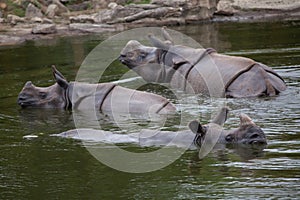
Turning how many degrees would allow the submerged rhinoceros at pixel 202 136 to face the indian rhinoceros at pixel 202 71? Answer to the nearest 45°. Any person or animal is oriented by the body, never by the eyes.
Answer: approximately 90° to its left

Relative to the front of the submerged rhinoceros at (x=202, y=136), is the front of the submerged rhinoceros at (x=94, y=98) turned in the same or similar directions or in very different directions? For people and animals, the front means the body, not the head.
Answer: very different directions

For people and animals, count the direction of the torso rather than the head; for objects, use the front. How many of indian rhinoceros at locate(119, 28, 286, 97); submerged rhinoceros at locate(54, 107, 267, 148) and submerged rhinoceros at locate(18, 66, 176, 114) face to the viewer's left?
2

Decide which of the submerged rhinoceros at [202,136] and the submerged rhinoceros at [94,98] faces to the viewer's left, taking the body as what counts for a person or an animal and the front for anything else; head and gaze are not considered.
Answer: the submerged rhinoceros at [94,98]

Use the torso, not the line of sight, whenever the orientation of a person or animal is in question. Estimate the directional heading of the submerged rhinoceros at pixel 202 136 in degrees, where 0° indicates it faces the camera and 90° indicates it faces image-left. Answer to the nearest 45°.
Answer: approximately 270°

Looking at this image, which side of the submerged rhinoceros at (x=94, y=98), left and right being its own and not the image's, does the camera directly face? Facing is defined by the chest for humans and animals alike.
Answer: left

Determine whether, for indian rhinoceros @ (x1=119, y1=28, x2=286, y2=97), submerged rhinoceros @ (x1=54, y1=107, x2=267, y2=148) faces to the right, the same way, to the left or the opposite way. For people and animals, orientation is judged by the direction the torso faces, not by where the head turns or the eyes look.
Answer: the opposite way

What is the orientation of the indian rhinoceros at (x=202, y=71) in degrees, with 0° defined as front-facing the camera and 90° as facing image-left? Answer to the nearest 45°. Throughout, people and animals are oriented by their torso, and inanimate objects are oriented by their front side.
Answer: approximately 90°

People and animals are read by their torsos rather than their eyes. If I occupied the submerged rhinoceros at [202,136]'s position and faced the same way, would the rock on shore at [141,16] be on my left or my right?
on my left

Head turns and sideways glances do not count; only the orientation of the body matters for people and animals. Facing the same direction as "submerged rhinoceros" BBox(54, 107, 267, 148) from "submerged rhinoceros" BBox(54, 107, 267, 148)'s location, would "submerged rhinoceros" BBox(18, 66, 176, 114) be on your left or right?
on your left

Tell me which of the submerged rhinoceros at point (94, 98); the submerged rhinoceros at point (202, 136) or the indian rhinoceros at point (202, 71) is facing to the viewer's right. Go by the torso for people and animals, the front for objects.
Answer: the submerged rhinoceros at point (202, 136)
